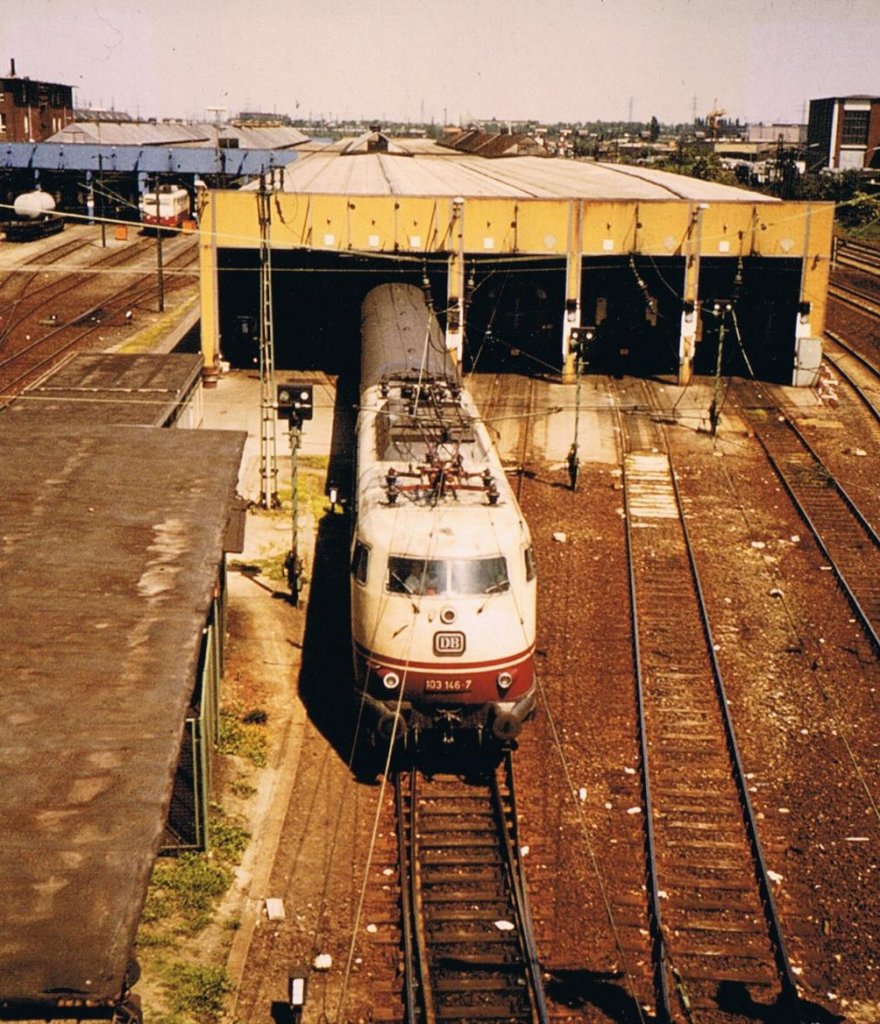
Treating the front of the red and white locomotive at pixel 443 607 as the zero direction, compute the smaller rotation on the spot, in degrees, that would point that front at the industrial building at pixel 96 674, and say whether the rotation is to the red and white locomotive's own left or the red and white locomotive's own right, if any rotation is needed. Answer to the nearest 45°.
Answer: approximately 45° to the red and white locomotive's own right

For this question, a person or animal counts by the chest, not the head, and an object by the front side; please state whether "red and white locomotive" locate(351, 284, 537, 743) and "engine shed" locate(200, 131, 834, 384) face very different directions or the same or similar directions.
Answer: same or similar directions

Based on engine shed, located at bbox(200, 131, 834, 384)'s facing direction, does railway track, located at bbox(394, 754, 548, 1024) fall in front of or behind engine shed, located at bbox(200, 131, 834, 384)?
in front

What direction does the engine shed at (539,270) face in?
toward the camera

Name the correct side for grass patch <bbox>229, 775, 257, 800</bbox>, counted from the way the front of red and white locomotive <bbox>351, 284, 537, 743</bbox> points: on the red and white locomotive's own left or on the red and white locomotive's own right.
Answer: on the red and white locomotive's own right

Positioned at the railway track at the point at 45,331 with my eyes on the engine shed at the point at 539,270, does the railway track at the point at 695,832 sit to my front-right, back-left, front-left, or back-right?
front-right

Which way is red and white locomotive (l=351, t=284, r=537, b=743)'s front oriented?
toward the camera

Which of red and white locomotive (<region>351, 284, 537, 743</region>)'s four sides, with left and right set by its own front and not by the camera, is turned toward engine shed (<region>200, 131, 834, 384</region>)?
back

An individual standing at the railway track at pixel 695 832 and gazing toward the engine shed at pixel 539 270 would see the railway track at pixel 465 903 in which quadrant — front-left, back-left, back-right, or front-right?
back-left

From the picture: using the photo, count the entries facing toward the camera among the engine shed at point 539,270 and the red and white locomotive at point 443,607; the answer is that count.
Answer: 2
